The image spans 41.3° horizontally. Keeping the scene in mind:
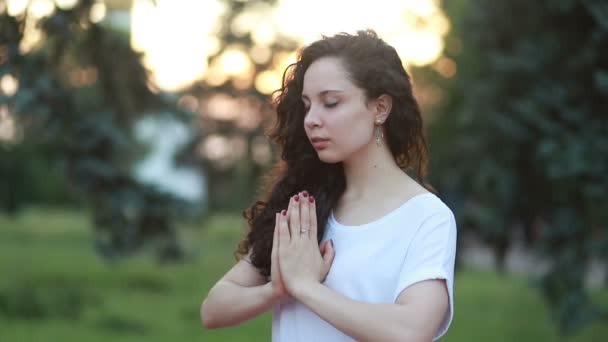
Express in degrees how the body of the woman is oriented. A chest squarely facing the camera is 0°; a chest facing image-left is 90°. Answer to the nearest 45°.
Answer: approximately 45°

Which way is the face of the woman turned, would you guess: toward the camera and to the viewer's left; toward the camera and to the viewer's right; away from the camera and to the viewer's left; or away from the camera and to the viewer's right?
toward the camera and to the viewer's left

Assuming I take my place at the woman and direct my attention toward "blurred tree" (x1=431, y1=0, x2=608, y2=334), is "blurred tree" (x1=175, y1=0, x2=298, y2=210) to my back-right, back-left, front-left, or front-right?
front-left

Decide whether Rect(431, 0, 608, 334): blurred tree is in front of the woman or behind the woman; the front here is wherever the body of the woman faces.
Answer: behind

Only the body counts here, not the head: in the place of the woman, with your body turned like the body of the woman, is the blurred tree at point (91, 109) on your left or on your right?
on your right

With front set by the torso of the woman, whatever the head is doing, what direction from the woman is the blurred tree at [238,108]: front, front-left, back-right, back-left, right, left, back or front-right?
back-right
